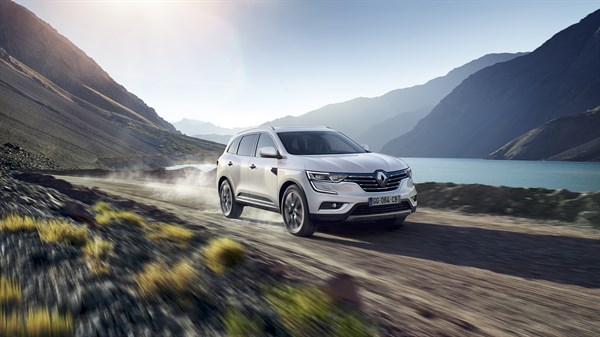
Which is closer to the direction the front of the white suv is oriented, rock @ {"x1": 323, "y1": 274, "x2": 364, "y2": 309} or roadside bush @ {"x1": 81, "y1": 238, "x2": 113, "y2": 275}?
the rock

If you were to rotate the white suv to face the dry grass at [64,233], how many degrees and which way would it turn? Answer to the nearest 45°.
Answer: approximately 90° to its right

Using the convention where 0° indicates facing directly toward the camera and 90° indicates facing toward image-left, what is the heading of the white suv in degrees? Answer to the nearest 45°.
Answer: approximately 315°

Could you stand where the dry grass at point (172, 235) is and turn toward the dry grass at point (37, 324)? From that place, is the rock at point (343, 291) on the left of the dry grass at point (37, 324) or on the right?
left

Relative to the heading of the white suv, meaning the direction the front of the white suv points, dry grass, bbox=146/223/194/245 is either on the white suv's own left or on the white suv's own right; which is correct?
on the white suv's own right

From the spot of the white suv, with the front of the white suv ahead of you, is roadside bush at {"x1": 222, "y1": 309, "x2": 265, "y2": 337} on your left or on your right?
on your right

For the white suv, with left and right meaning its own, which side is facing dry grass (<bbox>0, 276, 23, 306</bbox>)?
right
